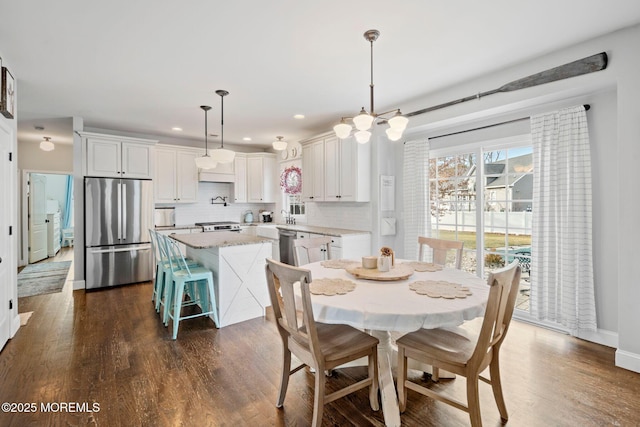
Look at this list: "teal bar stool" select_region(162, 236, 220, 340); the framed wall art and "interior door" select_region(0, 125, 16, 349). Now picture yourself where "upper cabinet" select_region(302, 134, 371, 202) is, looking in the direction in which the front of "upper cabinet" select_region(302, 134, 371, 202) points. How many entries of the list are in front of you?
3

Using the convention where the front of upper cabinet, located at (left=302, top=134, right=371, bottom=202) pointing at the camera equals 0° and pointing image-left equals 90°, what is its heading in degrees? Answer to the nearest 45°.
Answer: approximately 45°

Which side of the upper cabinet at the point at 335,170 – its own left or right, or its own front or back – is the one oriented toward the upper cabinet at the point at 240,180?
right

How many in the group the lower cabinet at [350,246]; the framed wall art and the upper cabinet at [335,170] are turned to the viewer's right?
1

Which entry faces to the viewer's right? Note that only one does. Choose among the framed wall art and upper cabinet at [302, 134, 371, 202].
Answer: the framed wall art

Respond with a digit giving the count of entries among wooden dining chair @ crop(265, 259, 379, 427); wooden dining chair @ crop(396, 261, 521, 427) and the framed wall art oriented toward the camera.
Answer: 0

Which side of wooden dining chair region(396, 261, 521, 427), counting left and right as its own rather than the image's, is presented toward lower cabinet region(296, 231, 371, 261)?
front

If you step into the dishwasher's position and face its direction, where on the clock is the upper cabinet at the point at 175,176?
The upper cabinet is roughly at 2 o'clock from the dishwasher.

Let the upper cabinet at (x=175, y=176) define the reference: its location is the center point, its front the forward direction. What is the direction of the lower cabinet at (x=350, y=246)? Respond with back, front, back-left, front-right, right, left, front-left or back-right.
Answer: front-left

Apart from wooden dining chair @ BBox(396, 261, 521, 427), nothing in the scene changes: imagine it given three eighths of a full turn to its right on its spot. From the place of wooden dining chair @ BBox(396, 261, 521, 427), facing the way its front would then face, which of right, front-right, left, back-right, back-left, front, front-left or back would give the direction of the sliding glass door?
left

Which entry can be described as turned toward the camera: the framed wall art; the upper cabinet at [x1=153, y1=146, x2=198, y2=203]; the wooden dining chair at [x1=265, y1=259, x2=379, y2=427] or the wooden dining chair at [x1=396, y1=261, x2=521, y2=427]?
the upper cabinet

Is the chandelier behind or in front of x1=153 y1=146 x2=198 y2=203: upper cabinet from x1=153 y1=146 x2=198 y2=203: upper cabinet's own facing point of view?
in front

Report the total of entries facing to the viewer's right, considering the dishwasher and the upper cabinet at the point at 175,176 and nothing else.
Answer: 0

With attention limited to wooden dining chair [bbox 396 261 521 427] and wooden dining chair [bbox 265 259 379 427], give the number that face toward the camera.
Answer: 0

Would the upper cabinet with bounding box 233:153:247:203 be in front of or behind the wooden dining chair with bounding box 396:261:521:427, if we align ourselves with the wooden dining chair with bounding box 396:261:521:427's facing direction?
in front

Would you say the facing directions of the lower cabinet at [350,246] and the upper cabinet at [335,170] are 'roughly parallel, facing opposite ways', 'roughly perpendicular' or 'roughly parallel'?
roughly parallel

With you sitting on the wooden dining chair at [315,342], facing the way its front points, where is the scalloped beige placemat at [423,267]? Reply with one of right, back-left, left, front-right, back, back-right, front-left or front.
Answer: front

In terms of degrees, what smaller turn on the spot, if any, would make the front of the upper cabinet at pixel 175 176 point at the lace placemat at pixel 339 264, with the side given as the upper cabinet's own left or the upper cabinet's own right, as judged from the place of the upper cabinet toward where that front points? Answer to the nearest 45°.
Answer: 0° — it already faces it

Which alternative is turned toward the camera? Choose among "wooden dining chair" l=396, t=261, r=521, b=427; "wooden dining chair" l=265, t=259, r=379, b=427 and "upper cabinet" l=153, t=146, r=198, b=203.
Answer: the upper cabinet
